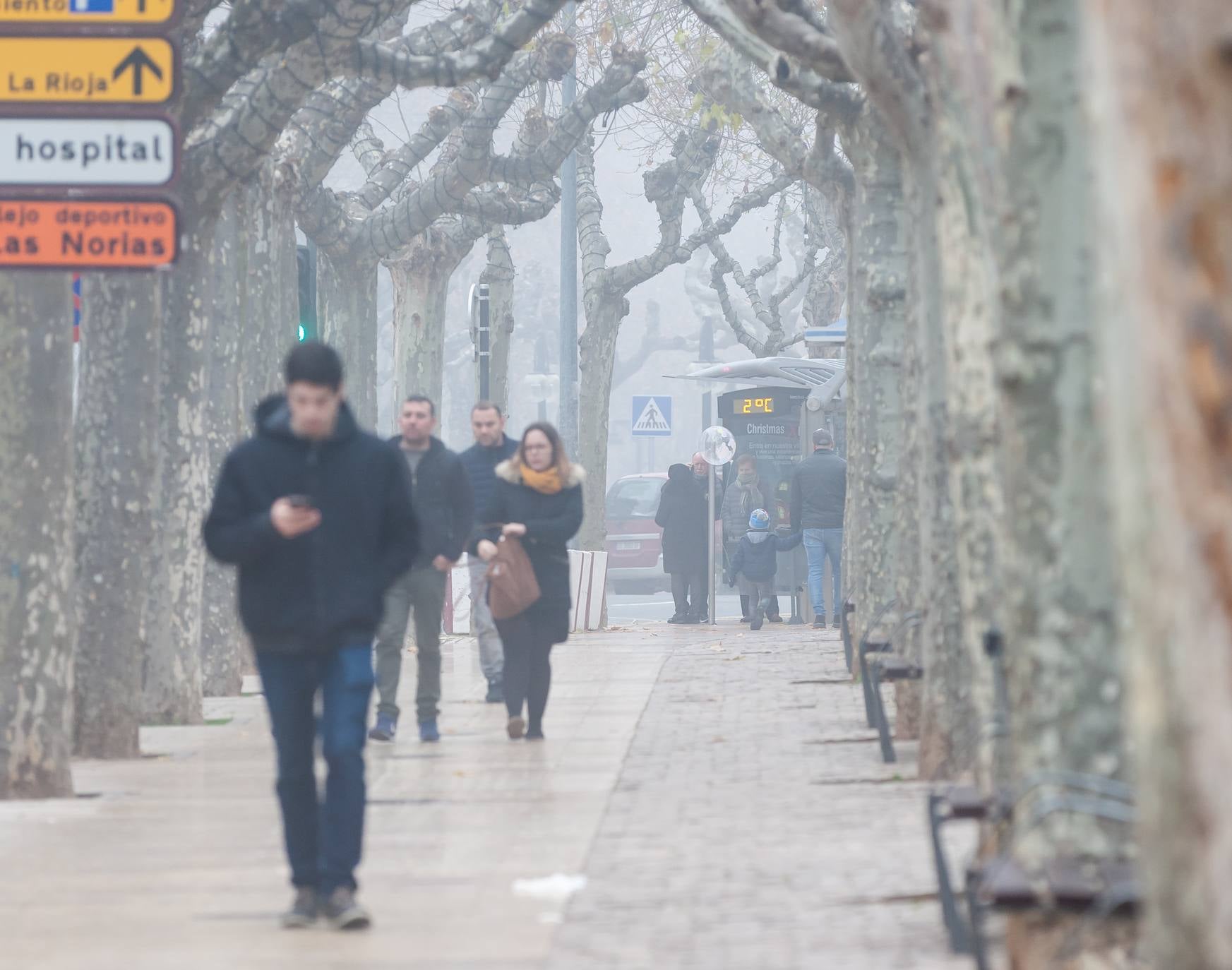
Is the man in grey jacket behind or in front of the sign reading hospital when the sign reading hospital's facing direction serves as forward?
behind

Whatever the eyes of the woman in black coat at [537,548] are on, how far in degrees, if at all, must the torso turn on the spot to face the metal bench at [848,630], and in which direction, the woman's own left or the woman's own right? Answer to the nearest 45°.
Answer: approximately 135° to the woman's own left

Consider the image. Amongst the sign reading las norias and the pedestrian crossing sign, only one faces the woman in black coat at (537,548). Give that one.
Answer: the pedestrian crossing sign

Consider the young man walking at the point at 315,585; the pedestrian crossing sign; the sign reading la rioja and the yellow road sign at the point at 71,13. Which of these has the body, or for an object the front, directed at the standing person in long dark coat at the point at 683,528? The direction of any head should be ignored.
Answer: the pedestrian crossing sign

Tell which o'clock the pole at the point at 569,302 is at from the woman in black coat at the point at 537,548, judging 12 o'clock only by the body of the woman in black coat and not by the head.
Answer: The pole is roughly at 6 o'clock from the woman in black coat.

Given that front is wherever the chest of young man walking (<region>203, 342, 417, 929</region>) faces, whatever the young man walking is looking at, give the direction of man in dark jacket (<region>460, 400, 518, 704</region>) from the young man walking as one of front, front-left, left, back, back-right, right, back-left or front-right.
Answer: back

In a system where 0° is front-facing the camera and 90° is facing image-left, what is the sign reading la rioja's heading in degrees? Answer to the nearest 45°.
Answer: approximately 0°

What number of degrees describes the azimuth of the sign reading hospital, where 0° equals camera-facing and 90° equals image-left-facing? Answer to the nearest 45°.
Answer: approximately 0°

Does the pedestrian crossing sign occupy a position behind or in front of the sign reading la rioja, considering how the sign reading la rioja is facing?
behind
